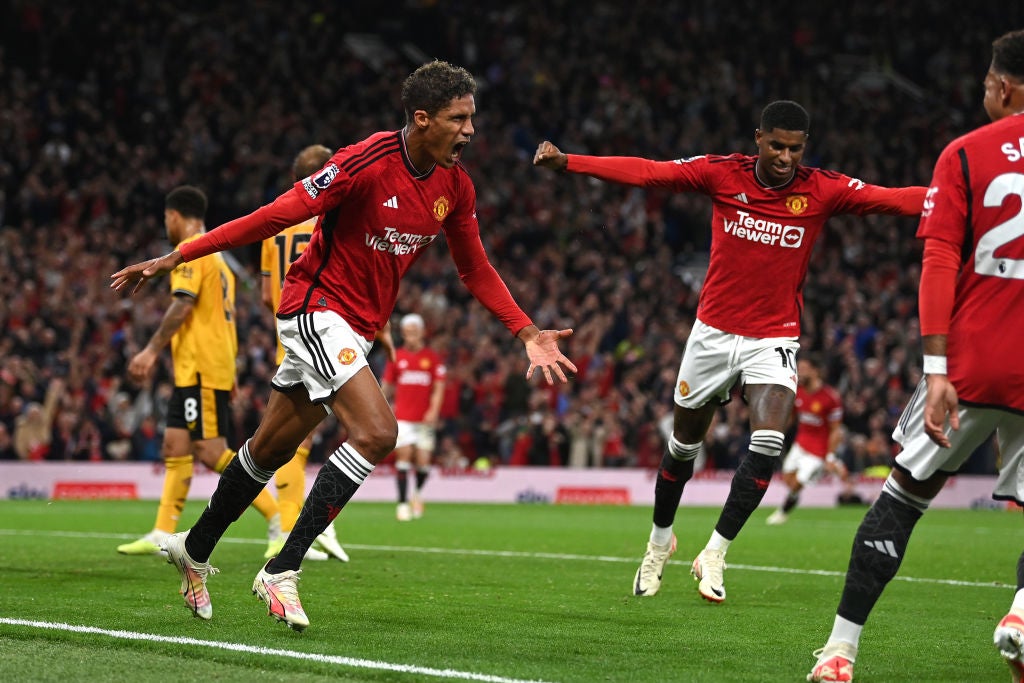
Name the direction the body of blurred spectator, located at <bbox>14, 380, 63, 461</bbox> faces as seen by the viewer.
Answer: toward the camera
